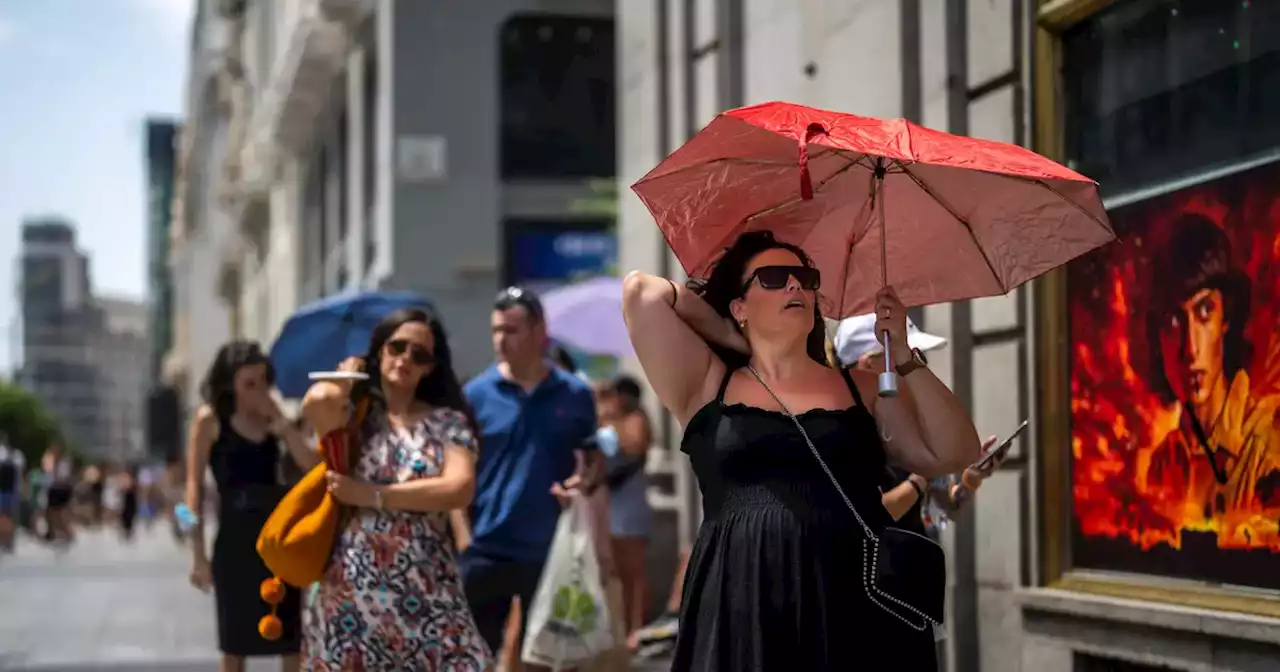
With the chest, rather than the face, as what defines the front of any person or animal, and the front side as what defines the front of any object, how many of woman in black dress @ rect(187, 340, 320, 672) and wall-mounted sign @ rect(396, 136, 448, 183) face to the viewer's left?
0

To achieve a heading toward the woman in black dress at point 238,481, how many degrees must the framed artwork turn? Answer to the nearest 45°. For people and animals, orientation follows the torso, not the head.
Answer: approximately 45° to its right

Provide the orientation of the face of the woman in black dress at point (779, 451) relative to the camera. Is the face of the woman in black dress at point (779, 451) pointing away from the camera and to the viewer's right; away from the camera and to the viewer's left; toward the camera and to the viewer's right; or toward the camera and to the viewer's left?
toward the camera and to the viewer's right

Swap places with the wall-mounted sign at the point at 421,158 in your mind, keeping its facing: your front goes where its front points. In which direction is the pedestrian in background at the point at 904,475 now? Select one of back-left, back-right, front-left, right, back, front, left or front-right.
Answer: front

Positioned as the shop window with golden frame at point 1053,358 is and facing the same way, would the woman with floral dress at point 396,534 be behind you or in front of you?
in front

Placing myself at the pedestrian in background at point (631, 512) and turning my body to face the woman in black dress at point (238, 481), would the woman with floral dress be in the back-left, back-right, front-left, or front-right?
front-left

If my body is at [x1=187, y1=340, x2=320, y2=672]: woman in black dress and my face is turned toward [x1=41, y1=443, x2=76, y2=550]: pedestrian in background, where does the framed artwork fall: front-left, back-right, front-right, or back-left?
back-right

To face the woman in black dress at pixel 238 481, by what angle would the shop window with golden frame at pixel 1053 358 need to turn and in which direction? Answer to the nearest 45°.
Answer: approximately 45° to its right

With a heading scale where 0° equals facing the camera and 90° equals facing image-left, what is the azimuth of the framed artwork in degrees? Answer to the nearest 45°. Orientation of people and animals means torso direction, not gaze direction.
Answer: approximately 45°

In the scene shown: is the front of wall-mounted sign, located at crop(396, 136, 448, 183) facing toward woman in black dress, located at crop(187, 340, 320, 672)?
yes

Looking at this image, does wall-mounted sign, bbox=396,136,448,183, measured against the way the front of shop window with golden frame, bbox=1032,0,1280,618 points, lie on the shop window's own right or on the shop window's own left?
on the shop window's own right

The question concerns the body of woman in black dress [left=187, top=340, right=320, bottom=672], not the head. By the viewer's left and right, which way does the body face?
facing the viewer and to the right of the viewer

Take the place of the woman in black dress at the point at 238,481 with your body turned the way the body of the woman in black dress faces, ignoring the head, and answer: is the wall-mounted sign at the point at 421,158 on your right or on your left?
on your left

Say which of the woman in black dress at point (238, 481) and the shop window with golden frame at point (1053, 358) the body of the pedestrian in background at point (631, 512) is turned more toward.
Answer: the woman in black dress

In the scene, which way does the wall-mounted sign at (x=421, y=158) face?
toward the camera

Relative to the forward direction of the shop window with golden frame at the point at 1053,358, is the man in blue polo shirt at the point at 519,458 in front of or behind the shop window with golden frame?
in front
